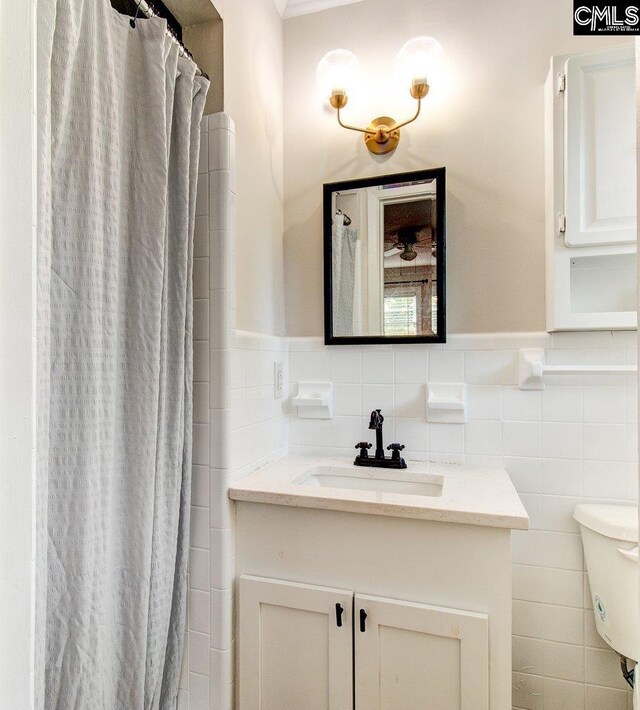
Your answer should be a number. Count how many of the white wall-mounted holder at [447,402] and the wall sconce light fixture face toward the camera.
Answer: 2

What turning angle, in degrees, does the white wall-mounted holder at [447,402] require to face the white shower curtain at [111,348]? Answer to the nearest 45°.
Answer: approximately 45° to its right

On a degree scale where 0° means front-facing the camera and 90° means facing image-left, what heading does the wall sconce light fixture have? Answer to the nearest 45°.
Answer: approximately 0°

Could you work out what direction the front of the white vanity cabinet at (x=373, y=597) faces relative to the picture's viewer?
facing the viewer

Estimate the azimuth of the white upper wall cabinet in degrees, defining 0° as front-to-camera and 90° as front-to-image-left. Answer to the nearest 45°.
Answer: approximately 45°

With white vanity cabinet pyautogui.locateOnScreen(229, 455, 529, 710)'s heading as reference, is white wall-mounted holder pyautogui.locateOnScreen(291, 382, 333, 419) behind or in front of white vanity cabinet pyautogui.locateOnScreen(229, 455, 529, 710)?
behind

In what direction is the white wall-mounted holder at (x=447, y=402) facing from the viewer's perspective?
toward the camera

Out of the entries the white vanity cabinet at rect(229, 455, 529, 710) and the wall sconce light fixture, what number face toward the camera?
2

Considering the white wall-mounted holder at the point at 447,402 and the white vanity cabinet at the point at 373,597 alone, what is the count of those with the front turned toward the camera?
2
